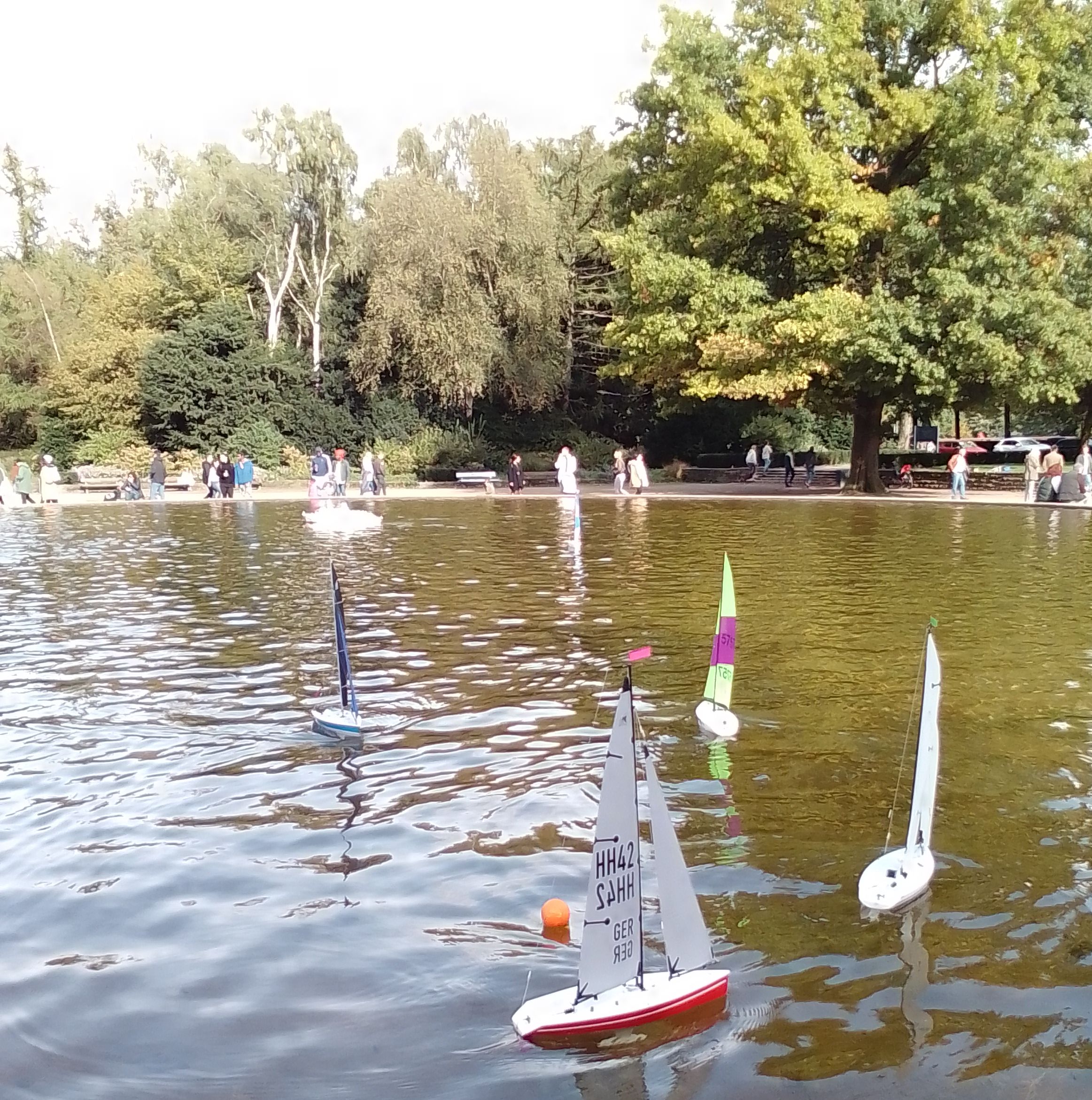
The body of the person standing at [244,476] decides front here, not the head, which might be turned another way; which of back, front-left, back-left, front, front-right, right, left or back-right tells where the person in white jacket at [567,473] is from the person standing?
left

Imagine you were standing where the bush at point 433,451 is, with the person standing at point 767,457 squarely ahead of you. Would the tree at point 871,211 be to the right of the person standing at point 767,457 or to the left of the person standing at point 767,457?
right

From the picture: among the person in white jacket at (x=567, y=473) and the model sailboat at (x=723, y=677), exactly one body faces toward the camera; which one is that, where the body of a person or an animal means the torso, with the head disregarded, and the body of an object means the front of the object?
the person in white jacket

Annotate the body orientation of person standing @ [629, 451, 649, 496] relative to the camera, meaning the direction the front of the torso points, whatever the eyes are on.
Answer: toward the camera

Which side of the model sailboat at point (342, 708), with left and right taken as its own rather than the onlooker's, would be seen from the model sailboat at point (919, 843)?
back

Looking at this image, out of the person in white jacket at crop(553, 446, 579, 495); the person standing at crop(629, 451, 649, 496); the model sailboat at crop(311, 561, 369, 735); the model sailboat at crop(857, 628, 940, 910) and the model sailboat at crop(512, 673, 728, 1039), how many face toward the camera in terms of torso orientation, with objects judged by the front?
2

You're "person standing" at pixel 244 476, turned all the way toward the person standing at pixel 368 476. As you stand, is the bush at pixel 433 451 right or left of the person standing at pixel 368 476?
left

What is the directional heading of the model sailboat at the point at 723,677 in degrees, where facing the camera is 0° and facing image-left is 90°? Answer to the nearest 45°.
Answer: approximately 135°
